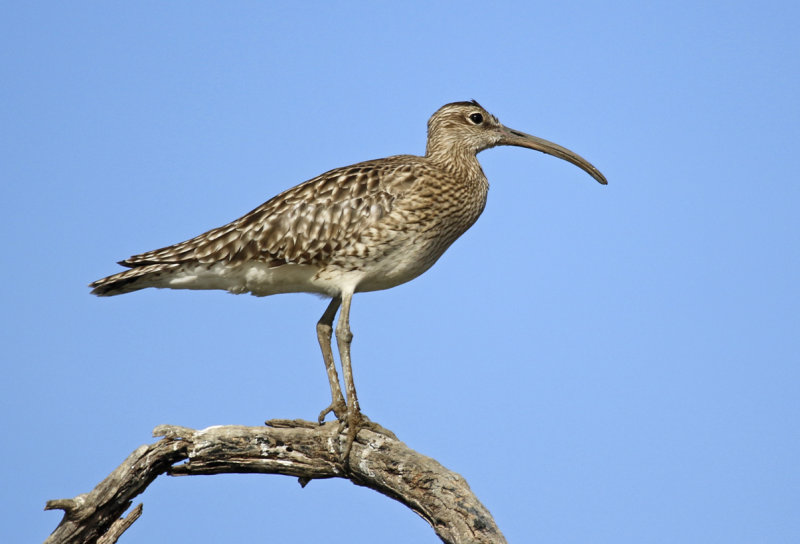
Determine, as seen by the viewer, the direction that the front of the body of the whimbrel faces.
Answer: to the viewer's right
